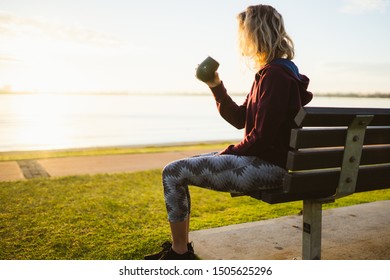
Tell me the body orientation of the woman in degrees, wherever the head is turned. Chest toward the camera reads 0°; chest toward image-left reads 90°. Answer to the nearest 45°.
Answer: approximately 90°

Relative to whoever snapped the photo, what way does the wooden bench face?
facing away from the viewer and to the left of the viewer

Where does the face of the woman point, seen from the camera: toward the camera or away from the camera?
away from the camera
